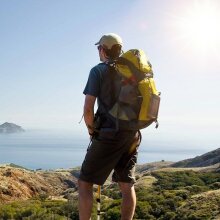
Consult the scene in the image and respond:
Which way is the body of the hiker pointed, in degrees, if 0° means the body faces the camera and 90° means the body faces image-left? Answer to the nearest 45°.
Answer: approximately 135°
